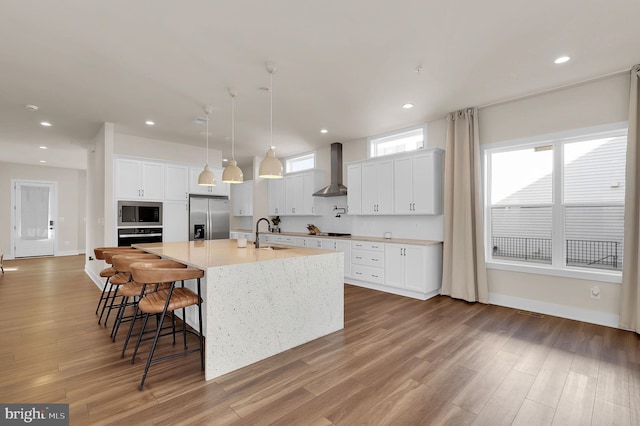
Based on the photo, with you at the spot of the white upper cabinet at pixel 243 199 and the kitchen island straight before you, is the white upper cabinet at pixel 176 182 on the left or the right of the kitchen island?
right

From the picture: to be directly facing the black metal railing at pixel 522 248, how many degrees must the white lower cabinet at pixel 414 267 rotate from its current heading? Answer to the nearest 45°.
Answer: approximately 135° to its left

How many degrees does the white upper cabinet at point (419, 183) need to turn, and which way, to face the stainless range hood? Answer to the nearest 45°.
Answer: approximately 90° to its right

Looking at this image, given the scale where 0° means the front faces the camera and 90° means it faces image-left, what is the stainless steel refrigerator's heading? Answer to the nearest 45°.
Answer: approximately 0°

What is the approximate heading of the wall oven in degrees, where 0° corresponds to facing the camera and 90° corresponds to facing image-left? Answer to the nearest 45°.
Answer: approximately 0°

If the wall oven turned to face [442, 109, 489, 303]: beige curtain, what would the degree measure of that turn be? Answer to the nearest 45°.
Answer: approximately 45° to its left

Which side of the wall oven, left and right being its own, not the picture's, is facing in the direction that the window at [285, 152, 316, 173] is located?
left
